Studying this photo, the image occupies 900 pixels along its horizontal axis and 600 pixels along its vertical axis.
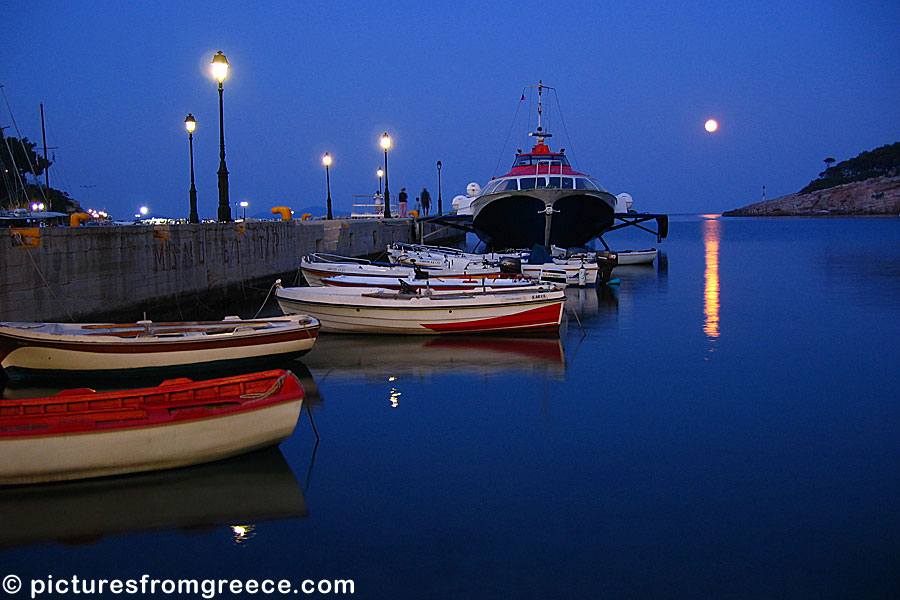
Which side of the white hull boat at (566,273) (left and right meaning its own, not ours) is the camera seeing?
left

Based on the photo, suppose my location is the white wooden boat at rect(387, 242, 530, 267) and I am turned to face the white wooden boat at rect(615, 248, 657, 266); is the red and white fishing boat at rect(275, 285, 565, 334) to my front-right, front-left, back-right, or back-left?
back-right

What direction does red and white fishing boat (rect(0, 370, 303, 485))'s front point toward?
to the viewer's right

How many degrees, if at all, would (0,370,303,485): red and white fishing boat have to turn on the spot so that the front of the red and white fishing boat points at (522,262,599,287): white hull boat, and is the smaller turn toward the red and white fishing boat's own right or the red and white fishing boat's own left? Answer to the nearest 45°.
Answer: approximately 45° to the red and white fishing boat's own left

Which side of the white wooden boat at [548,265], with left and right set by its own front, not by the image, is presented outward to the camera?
left

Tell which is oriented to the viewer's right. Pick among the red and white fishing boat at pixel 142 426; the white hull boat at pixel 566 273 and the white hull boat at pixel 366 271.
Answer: the red and white fishing boat

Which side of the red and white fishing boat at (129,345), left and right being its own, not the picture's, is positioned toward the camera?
right

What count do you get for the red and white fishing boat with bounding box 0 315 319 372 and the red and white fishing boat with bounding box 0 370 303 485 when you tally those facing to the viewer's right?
2
